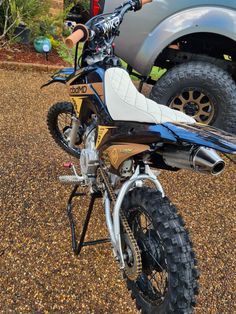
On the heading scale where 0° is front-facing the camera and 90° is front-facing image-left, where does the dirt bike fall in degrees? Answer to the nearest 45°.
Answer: approximately 135°

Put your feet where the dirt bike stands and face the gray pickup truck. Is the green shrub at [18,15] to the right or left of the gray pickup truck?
left

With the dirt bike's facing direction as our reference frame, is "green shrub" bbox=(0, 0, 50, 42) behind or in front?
in front

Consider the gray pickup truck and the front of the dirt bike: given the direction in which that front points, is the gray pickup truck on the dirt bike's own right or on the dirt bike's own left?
on the dirt bike's own right

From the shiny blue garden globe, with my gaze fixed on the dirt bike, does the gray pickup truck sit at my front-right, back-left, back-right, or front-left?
front-left

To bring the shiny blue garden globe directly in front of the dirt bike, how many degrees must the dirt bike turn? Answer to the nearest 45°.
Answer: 0° — it already faces it

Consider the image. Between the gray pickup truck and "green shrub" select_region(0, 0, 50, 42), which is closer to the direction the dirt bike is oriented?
the green shrub
